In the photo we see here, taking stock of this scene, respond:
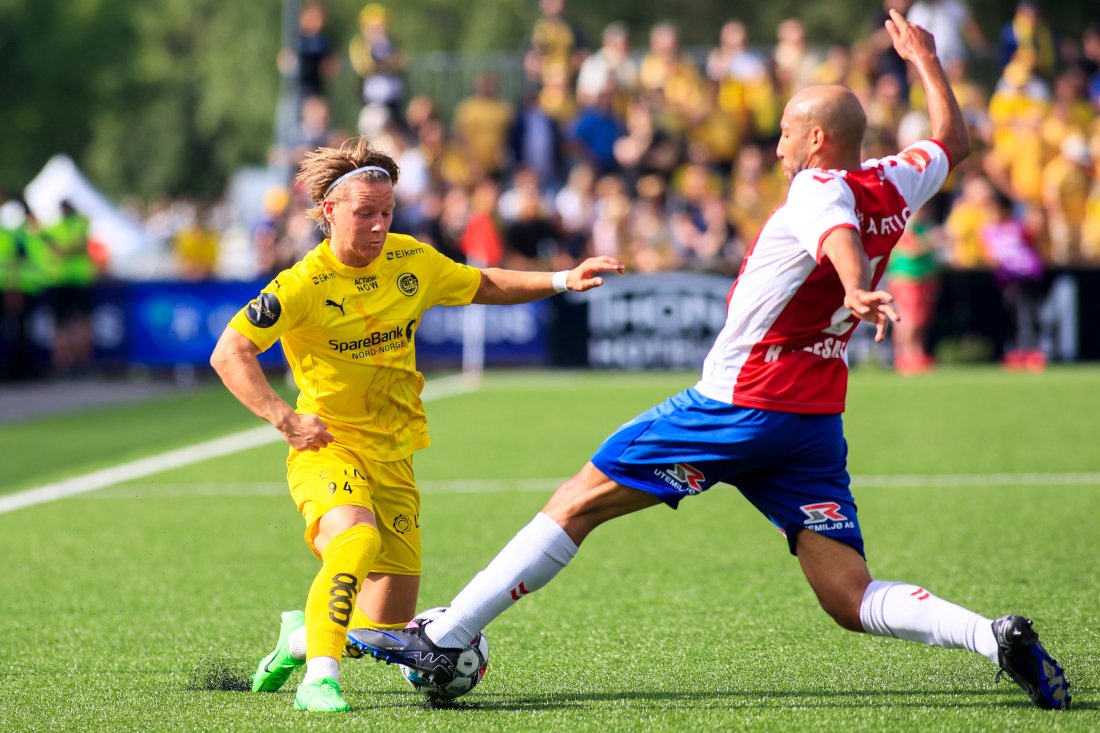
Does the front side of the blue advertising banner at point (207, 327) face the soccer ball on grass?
yes

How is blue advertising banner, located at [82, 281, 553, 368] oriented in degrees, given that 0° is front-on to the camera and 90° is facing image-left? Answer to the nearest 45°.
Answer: approximately 0°

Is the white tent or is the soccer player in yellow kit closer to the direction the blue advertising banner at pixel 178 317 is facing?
the soccer player in yellow kit

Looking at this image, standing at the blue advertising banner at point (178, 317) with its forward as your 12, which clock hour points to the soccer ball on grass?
The soccer ball on grass is roughly at 12 o'clock from the blue advertising banner.

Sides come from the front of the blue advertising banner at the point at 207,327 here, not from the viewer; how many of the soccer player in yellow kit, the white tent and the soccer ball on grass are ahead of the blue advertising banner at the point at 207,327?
2

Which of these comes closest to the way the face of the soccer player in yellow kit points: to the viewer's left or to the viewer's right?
to the viewer's right

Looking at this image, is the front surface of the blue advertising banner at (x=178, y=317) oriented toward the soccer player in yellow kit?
yes

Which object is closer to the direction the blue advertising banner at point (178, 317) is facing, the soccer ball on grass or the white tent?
the soccer ball on grass

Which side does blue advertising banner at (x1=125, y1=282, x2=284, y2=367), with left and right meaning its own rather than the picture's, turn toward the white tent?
back

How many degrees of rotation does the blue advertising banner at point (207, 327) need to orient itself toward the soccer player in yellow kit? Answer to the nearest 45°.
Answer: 0° — it already faces them

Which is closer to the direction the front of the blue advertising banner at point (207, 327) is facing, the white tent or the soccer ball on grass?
the soccer ball on grass

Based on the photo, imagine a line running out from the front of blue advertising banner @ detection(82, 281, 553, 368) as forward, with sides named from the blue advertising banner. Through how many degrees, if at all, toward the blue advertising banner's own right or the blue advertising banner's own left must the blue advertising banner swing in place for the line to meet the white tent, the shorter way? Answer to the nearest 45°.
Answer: approximately 180°
